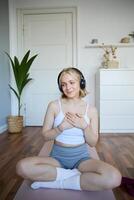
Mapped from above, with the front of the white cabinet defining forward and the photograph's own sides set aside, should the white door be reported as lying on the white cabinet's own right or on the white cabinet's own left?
on the white cabinet's own right

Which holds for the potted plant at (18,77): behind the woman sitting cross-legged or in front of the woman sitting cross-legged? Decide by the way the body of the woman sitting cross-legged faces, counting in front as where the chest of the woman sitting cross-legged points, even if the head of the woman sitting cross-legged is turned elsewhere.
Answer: behind

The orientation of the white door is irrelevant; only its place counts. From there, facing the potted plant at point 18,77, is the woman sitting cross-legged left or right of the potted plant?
left

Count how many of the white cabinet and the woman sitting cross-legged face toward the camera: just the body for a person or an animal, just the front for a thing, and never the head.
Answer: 2

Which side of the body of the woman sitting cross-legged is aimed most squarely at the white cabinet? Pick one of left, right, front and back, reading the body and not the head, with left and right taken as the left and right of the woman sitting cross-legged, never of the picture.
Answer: back

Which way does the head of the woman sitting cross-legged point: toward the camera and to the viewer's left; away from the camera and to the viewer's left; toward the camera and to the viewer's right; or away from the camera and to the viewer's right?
toward the camera and to the viewer's left

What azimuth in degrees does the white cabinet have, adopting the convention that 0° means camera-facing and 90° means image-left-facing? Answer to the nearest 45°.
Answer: approximately 0°
